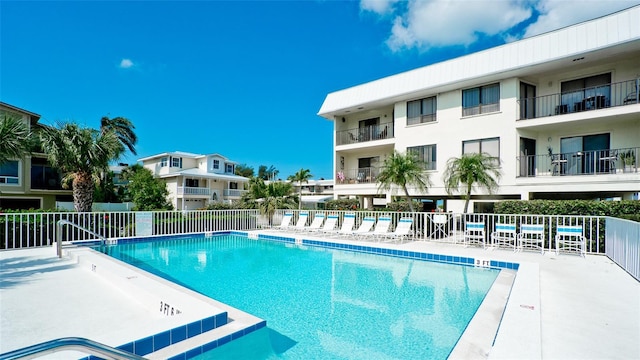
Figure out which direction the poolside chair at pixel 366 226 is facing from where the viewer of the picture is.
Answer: facing the viewer and to the left of the viewer

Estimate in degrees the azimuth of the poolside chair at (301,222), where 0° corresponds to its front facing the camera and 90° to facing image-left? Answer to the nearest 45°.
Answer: approximately 45°

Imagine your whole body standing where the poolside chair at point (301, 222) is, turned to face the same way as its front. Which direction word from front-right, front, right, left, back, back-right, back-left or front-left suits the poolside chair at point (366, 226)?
left

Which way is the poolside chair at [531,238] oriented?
toward the camera

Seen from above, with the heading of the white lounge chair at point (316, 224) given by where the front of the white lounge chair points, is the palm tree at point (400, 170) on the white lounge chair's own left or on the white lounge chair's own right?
on the white lounge chair's own left

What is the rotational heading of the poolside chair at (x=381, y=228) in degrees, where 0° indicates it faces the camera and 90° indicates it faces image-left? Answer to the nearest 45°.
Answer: approximately 45°

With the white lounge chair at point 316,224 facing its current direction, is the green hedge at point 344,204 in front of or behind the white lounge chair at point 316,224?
behind

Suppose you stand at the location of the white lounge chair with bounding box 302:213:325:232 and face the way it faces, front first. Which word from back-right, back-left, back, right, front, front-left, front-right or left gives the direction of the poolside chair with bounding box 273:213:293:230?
right

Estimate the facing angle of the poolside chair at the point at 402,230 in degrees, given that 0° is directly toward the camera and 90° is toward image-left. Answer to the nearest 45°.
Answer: approximately 45°

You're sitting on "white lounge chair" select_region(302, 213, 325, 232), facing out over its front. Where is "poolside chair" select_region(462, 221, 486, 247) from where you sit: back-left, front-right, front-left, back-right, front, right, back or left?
left

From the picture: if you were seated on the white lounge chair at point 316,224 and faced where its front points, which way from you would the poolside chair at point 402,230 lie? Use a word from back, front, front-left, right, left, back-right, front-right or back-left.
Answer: left
